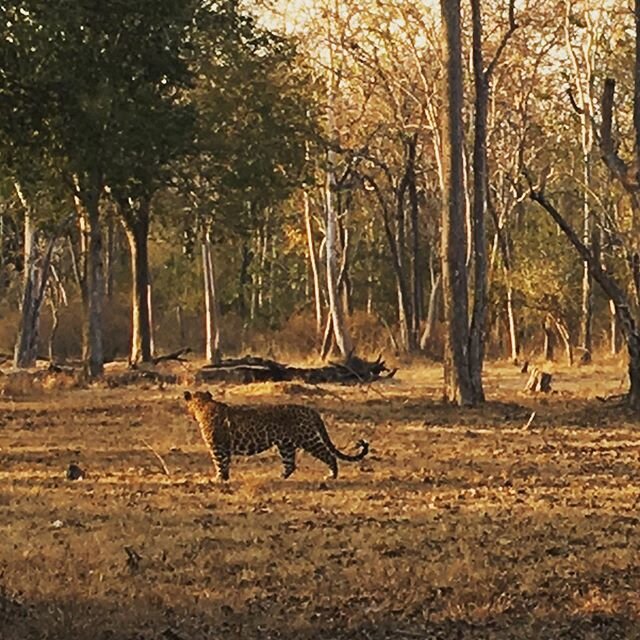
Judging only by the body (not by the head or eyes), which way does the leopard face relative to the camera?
to the viewer's left

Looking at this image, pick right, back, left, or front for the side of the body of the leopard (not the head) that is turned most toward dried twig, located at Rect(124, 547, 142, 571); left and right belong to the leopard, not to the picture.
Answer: left

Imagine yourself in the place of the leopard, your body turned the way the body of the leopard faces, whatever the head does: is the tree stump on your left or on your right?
on your right

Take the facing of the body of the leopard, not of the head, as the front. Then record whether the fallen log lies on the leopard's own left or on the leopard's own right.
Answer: on the leopard's own right

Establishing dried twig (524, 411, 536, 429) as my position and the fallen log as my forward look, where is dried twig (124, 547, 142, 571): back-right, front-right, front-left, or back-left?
back-left

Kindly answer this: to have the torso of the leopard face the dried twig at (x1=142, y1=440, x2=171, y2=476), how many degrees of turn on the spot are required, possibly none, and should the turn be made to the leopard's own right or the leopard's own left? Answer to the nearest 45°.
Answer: approximately 45° to the leopard's own right

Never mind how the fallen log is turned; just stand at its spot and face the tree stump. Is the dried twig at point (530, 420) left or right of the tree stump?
right
